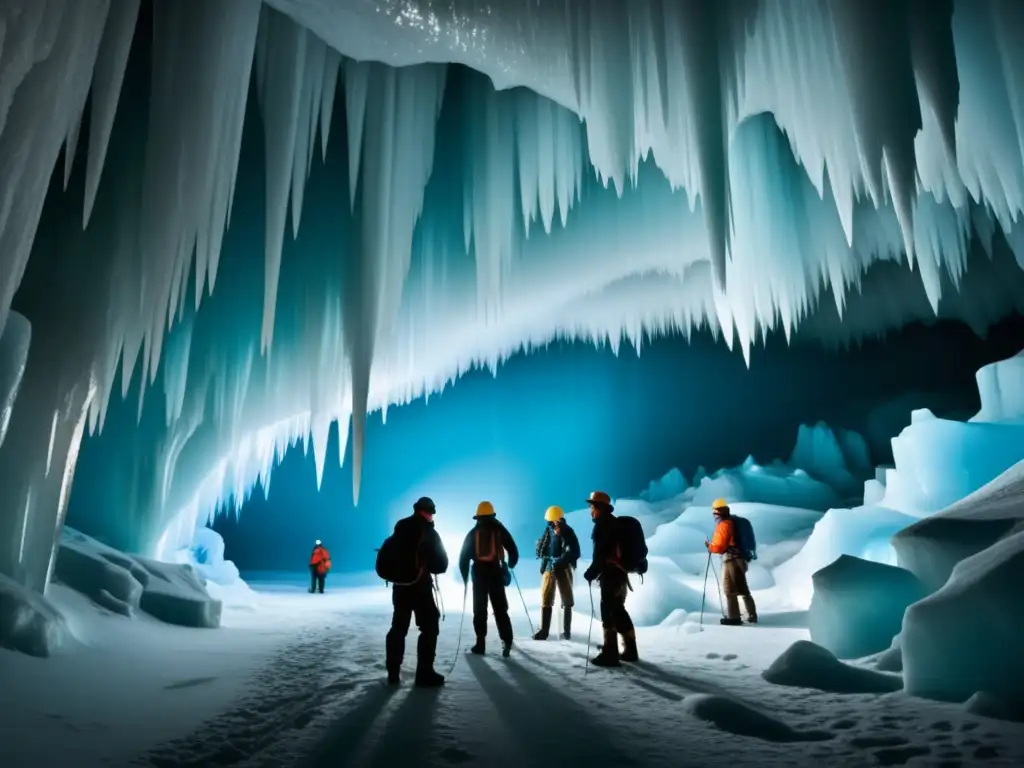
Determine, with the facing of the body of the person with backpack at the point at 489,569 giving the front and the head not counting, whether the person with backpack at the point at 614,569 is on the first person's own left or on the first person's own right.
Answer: on the first person's own right

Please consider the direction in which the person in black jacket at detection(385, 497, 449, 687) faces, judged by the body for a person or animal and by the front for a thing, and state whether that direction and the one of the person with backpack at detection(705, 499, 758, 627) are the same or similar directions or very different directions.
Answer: very different directions

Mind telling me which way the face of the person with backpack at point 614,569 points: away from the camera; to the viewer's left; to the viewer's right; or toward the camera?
to the viewer's left

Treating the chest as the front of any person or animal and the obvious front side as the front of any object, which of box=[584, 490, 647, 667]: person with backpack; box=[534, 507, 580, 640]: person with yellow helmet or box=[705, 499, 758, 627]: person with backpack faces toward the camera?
box=[534, 507, 580, 640]: person with yellow helmet

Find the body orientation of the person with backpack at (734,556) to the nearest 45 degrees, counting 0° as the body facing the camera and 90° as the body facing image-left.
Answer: approximately 90°

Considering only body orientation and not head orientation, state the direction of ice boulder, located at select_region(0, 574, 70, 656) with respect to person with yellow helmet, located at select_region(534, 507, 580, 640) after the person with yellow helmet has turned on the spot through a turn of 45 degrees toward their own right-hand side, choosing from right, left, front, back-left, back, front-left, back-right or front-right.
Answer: front

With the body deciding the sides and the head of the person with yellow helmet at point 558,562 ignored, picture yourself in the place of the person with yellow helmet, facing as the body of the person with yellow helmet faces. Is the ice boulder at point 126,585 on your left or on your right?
on your right

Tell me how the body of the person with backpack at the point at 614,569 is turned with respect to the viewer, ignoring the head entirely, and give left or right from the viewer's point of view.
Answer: facing to the left of the viewer

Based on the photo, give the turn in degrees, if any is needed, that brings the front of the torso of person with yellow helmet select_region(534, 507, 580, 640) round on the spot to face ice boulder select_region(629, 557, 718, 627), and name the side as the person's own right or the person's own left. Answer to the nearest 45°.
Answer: approximately 135° to the person's own left

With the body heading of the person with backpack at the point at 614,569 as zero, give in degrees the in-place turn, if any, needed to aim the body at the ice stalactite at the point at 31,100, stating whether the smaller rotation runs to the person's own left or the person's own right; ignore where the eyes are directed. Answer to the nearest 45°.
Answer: approximately 45° to the person's own left

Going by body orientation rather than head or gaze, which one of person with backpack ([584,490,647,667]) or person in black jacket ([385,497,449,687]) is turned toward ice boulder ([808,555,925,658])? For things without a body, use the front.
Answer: the person in black jacket

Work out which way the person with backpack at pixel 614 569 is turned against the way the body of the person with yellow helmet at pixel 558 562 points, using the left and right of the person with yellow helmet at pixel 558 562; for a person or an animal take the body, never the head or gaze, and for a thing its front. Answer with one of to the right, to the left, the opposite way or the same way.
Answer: to the right

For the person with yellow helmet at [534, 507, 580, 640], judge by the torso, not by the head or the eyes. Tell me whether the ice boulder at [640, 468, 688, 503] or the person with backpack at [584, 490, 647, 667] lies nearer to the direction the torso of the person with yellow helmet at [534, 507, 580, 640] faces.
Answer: the person with backpack

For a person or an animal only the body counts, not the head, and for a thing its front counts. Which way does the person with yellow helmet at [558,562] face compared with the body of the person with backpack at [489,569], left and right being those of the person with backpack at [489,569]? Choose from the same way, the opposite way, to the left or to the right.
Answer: the opposite way

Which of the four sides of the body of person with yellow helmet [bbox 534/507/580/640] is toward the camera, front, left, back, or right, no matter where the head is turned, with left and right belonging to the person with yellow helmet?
front

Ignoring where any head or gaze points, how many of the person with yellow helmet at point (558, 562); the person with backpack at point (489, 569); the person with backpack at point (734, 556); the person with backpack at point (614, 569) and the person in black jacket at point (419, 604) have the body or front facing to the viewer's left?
2

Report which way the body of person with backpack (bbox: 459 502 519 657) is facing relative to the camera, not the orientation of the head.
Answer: away from the camera

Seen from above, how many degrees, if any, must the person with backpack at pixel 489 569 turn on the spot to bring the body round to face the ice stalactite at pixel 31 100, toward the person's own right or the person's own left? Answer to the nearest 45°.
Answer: approximately 135° to the person's own left

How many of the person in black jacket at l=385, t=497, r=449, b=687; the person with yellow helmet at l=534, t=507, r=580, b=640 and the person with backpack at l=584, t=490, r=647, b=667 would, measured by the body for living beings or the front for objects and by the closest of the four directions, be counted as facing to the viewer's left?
1
